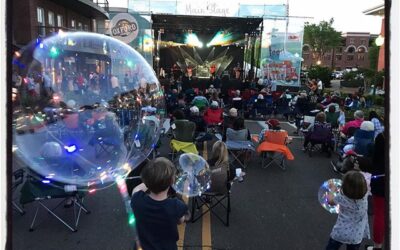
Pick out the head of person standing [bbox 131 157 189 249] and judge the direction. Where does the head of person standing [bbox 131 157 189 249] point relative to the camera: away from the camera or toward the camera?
away from the camera

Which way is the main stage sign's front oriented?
toward the camera

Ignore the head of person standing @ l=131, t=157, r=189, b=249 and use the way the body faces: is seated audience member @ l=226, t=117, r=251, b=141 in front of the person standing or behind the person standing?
in front

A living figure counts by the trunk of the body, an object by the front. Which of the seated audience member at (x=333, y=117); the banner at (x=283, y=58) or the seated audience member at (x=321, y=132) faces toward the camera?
the banner

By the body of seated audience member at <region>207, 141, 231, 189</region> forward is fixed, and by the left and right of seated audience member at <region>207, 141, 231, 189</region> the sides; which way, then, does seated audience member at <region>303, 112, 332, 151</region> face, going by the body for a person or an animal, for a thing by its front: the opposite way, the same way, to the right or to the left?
the same way

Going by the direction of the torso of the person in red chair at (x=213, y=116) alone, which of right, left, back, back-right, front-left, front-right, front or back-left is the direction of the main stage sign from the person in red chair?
front

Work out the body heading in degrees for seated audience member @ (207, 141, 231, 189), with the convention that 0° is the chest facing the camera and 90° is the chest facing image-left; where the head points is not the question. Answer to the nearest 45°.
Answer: approximately 180°

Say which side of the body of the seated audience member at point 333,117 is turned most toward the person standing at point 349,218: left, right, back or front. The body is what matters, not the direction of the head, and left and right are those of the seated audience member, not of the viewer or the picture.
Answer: back

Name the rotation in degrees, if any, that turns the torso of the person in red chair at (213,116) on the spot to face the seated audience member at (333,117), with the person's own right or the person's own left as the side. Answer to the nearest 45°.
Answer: approximately 90° to the person's own right

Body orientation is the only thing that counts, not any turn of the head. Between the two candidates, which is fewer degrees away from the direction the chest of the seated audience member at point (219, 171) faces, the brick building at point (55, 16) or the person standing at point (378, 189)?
the brick building

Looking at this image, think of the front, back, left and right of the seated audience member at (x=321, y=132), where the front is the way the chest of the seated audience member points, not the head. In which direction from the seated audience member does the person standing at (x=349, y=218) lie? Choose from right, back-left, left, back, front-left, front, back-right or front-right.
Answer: back

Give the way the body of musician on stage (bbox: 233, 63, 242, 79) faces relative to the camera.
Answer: toward the camera

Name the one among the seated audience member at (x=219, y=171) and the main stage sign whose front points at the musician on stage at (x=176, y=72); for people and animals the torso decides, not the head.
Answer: the seated audience member

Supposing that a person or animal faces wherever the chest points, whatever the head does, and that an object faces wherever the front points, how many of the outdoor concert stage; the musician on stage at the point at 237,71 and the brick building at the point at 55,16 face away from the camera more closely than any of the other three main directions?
0

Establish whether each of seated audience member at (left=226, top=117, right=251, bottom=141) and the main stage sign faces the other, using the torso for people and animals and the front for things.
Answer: yes

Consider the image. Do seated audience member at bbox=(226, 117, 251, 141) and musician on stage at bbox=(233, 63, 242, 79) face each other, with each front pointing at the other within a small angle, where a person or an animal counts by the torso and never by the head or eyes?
yes

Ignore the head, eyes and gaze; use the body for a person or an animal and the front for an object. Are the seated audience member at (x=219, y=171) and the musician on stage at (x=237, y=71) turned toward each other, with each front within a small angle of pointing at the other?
yes

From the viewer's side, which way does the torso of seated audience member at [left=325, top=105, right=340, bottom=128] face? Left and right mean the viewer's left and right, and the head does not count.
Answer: facing away from the viewer
